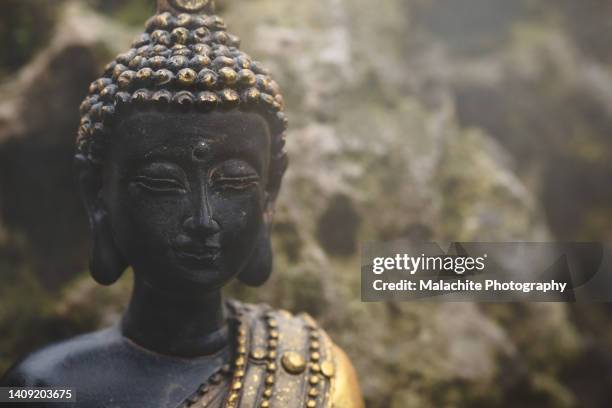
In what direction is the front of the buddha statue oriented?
toward the camera
